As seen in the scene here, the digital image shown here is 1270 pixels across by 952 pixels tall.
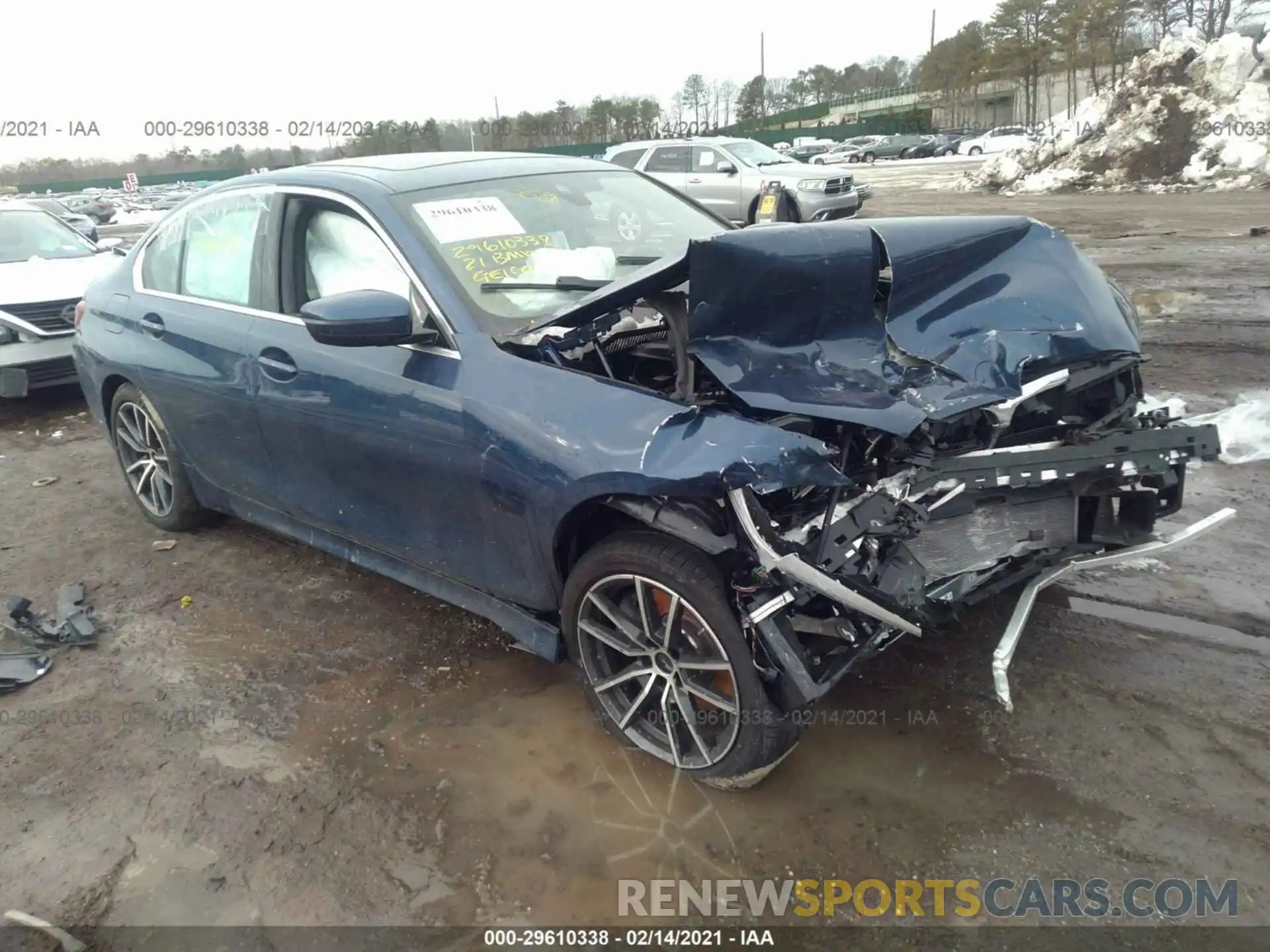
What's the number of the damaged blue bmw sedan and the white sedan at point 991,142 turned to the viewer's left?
1

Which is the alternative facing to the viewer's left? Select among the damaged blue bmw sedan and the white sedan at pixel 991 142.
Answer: the white sedan

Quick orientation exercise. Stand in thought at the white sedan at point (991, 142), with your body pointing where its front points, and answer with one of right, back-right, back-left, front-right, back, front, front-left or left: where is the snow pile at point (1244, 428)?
left

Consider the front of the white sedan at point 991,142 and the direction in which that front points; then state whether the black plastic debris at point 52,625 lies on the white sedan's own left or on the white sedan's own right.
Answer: on the white sedan's own left

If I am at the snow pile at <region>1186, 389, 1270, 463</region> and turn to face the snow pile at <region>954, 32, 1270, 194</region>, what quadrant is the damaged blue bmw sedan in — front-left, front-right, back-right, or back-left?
back-left

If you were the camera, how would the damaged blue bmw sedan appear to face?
facing the viewer and to the right of the viewer

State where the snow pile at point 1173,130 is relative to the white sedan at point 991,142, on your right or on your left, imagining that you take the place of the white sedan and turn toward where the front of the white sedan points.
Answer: on your left

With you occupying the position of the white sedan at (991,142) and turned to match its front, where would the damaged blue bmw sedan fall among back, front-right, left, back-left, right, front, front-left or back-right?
left

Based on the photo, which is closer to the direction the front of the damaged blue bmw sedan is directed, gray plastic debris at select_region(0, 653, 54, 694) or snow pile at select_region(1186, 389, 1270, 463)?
the snow pile

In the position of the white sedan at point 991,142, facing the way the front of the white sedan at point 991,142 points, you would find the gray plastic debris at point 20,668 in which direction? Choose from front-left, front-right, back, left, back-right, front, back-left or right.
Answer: left

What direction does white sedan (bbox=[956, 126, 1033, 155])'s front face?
to the viewer's left

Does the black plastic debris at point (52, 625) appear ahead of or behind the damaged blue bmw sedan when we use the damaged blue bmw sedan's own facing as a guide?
behind

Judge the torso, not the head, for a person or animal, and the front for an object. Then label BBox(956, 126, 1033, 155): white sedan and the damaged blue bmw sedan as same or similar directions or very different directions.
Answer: very different directions
